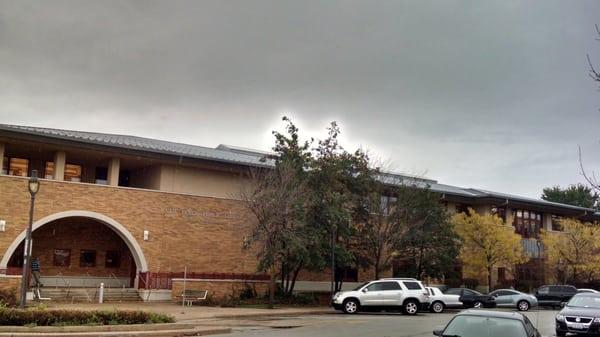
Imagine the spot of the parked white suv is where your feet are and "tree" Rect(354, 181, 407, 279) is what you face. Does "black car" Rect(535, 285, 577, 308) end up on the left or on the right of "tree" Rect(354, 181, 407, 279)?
right

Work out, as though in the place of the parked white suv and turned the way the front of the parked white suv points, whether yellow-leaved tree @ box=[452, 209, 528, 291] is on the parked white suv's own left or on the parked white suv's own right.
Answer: on the parked white suv's own right

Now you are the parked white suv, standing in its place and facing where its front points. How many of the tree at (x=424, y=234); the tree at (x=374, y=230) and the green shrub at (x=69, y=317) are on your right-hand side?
2

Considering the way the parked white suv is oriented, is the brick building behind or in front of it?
in front

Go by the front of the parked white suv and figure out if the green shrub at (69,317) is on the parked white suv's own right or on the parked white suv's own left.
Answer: on the parked white suv's own left

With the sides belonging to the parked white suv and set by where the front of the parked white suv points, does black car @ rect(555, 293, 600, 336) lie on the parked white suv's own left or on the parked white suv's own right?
on the parked white suv's own left

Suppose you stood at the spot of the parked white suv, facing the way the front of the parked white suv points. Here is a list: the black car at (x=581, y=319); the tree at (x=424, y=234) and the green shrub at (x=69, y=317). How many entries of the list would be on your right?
1

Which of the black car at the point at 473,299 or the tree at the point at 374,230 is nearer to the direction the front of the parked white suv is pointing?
the tree

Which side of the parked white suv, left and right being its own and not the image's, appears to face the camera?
left

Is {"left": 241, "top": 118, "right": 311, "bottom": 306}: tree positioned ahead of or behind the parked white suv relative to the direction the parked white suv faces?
ahead

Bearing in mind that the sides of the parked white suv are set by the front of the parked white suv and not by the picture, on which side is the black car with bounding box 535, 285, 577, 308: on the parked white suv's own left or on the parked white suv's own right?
on the parked white suv's own right

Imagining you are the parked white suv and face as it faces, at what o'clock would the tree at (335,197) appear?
The tree is roughly at 2 o'clock from the parked white suv.

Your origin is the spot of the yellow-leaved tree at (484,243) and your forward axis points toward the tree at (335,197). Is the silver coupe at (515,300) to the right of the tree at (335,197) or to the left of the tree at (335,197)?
left

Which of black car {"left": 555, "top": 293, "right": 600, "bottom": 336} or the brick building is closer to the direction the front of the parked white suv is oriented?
the brick building

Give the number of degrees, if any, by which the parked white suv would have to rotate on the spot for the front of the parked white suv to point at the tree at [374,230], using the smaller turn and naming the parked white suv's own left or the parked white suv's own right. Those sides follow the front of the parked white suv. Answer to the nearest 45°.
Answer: approximately 90° to the parked white suv's own right

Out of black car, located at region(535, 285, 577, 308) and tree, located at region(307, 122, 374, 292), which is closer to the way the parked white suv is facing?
the tree
